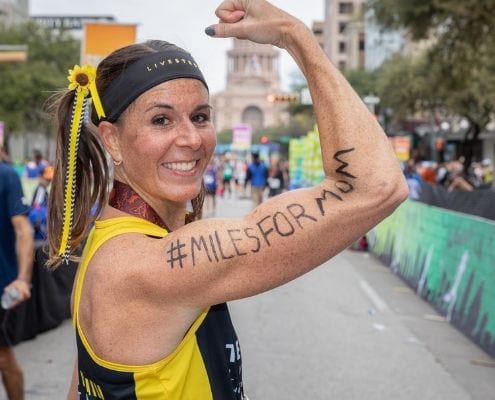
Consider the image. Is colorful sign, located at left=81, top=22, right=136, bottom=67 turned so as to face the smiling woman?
yes

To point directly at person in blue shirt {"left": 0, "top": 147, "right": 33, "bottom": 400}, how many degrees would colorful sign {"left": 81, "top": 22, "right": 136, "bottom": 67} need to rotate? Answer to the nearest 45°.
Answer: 0° — it already faces them

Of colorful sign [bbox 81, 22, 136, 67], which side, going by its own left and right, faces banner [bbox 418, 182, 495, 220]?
left

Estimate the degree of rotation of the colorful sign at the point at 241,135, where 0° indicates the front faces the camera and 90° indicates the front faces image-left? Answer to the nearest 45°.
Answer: approximately 0°

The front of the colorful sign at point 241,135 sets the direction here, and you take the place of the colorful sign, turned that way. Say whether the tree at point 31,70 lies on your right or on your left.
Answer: on your right

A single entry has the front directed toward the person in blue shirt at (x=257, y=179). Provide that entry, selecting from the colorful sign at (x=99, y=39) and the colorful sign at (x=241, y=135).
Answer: the colorful sign at (x=241, y=135)
